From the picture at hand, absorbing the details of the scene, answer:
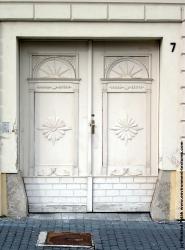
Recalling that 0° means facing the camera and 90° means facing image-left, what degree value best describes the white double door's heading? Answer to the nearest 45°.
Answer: approximately 0°
